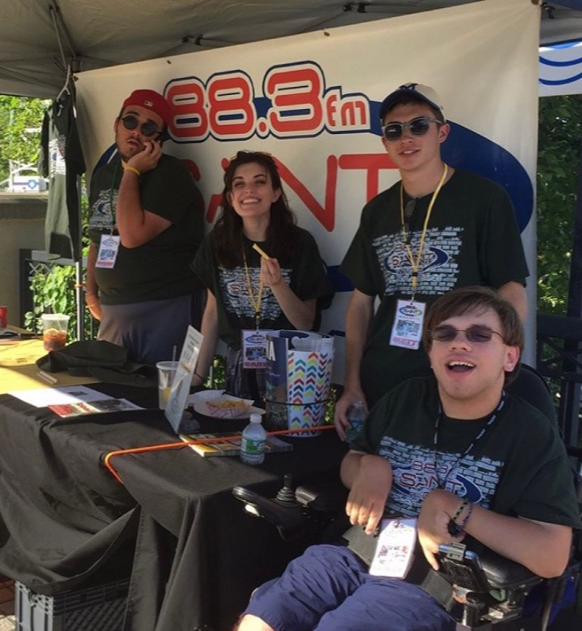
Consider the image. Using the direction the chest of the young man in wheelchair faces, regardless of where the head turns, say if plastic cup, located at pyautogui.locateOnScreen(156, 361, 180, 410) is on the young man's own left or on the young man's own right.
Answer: on the young man's own right

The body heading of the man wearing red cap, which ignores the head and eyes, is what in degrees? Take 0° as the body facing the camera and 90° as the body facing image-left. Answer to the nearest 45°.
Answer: approximately 45°

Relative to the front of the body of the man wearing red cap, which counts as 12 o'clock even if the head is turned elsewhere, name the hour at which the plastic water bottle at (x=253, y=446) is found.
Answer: The plastic water bottle is roughly at 10 o'clock from the man wearing red cap.

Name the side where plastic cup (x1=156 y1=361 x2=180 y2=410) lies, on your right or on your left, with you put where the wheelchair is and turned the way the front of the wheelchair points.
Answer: on your right

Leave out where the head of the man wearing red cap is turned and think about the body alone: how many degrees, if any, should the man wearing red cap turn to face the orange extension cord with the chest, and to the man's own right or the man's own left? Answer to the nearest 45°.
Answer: approximately 45° to the man's own left
